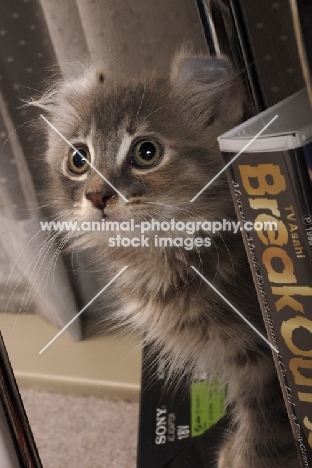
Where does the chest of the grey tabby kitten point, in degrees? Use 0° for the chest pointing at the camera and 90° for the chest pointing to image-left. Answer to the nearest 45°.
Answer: approximately 45°
